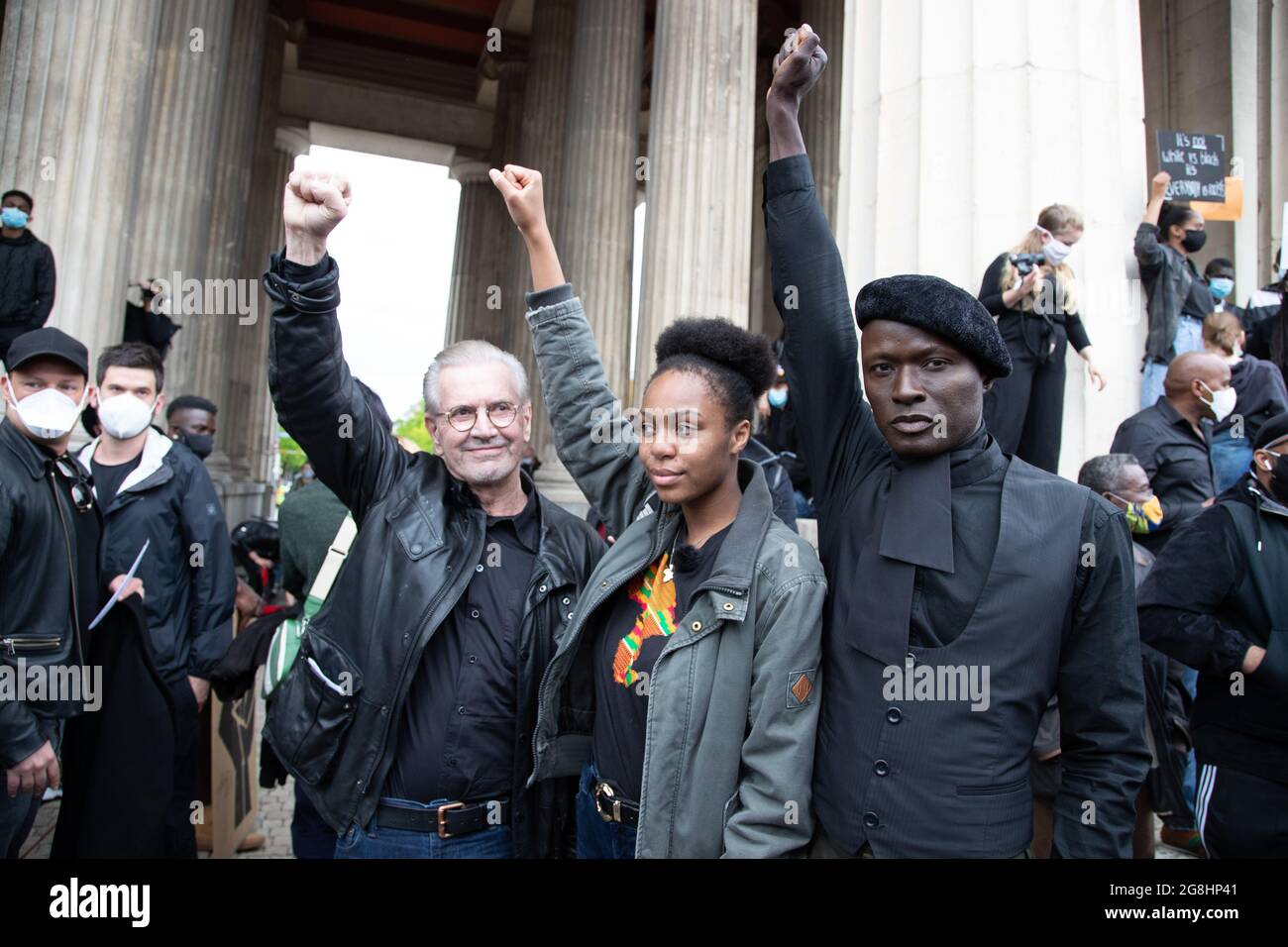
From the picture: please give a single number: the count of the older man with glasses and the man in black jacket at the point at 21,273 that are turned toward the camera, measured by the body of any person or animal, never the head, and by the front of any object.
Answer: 2

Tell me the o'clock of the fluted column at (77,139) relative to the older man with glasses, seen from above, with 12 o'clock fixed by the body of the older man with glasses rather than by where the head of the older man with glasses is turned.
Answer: The fluted column is roughly at 5 o'clock from the older man with glasses.
